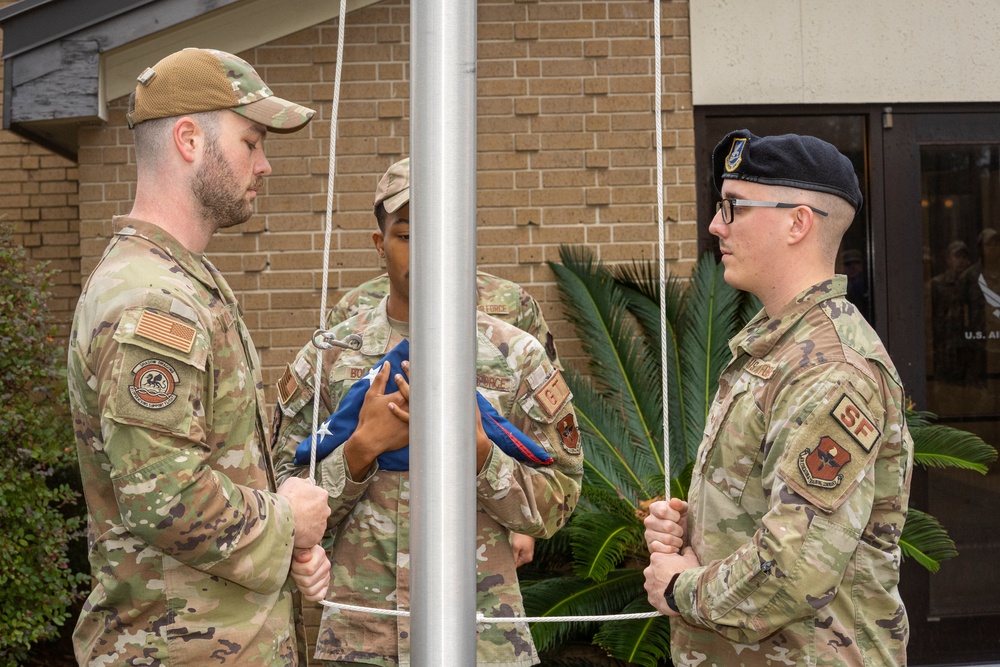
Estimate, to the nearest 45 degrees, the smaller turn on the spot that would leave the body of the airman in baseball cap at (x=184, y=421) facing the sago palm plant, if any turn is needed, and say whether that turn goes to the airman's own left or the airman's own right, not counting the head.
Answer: approximately 45° to the airman's own left

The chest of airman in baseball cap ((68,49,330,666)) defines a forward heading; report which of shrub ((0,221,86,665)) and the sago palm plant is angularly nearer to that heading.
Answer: the sago palm plant

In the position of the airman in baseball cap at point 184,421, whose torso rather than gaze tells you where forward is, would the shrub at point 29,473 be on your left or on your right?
on your left

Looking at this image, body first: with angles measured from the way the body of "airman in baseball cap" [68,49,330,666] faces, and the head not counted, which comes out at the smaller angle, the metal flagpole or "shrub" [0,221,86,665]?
the metal flagpole

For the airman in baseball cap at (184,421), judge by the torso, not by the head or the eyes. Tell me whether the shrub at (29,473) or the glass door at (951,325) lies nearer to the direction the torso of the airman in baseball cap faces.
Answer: the glass door

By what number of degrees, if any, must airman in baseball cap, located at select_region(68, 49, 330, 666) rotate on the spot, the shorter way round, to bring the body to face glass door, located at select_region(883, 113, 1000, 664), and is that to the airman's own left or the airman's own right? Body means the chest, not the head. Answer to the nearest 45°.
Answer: approximately 45° to the airman's own left

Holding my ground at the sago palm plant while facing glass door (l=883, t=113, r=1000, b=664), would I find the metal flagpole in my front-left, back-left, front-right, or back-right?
back-right

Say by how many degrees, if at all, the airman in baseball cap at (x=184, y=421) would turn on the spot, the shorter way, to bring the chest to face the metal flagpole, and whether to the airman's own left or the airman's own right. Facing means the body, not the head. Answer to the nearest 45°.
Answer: approximately 45° to the airman's own right

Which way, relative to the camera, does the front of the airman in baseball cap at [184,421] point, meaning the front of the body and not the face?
to the viewer's right
